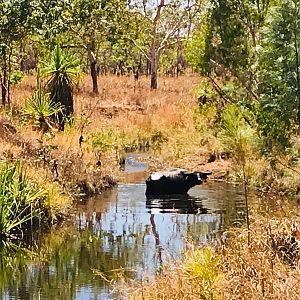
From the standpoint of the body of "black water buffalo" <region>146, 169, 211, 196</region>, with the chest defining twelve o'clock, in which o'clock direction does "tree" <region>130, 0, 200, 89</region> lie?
The tree is roughly at 9 o'clock from the black water buffalo.

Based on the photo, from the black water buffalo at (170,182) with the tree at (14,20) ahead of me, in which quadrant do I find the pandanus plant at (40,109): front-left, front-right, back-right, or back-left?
front-left

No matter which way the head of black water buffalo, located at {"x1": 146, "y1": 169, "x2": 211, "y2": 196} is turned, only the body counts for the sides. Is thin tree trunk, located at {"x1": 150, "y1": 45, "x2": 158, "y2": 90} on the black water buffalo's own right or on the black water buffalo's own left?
on the black water buffalo's own left

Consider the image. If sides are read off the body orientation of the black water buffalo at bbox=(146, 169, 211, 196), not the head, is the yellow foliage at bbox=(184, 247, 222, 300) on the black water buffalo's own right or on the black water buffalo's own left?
on the black water buffalo's own right

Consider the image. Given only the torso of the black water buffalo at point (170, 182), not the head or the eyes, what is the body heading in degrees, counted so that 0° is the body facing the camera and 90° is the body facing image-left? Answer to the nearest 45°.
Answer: approximately 270°

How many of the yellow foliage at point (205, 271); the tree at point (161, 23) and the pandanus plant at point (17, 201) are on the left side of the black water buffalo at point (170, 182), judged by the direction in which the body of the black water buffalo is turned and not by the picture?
1

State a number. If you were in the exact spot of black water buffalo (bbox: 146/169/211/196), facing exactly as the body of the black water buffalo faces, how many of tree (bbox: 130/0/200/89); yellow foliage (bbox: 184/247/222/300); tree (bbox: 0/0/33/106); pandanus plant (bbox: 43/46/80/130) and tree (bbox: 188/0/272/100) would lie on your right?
1

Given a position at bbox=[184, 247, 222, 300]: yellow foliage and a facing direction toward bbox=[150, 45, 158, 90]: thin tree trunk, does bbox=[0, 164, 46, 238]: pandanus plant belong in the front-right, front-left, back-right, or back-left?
front-left

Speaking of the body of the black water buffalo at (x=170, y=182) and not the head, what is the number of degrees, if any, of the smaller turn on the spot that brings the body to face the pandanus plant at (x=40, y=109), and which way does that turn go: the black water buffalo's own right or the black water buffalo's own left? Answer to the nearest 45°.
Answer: approximately 180°

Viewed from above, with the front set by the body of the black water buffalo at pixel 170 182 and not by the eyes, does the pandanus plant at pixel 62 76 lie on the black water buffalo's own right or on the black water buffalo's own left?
on the black water buffalo's own left

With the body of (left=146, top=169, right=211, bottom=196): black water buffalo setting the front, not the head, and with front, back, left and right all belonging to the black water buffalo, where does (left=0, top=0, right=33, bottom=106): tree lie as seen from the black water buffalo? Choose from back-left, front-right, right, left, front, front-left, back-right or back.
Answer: back-left

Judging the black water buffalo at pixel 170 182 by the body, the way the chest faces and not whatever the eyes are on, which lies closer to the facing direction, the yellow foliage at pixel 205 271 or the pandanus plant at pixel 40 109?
the yellow foliage
